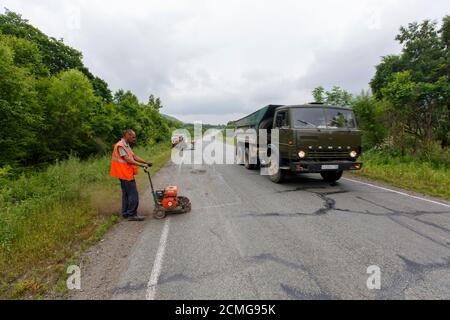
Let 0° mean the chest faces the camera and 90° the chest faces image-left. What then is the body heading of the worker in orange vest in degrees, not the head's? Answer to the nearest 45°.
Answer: approximately 270°

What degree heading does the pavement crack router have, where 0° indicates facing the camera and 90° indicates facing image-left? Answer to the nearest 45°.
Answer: approximately 270°

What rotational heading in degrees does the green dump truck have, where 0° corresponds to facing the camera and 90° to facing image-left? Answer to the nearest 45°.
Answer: approximately 315°

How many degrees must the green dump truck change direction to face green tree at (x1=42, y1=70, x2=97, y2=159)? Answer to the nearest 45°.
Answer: approximately 135° to its right

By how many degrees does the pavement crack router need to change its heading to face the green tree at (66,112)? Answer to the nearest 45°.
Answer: approximately 135° to its left

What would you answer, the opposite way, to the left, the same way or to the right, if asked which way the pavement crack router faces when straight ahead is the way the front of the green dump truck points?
to the left

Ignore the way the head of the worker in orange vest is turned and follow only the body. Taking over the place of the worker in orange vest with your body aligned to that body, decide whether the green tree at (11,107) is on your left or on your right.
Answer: on your left

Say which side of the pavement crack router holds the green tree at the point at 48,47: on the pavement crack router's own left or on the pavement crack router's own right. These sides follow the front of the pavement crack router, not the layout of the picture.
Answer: on the pavement crack router's own left

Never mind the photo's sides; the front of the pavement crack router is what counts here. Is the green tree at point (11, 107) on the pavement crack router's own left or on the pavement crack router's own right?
on the pavement crack router's own left

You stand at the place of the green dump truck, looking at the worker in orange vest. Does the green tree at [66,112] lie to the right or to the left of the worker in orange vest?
right
